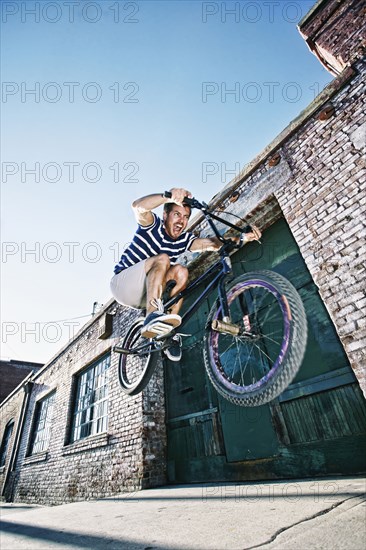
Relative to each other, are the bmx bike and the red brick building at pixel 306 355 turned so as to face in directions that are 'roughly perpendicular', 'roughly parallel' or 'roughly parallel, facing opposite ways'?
roughly perpendicular

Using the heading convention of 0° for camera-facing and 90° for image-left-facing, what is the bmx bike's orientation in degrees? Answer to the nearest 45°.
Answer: approximately 315°
